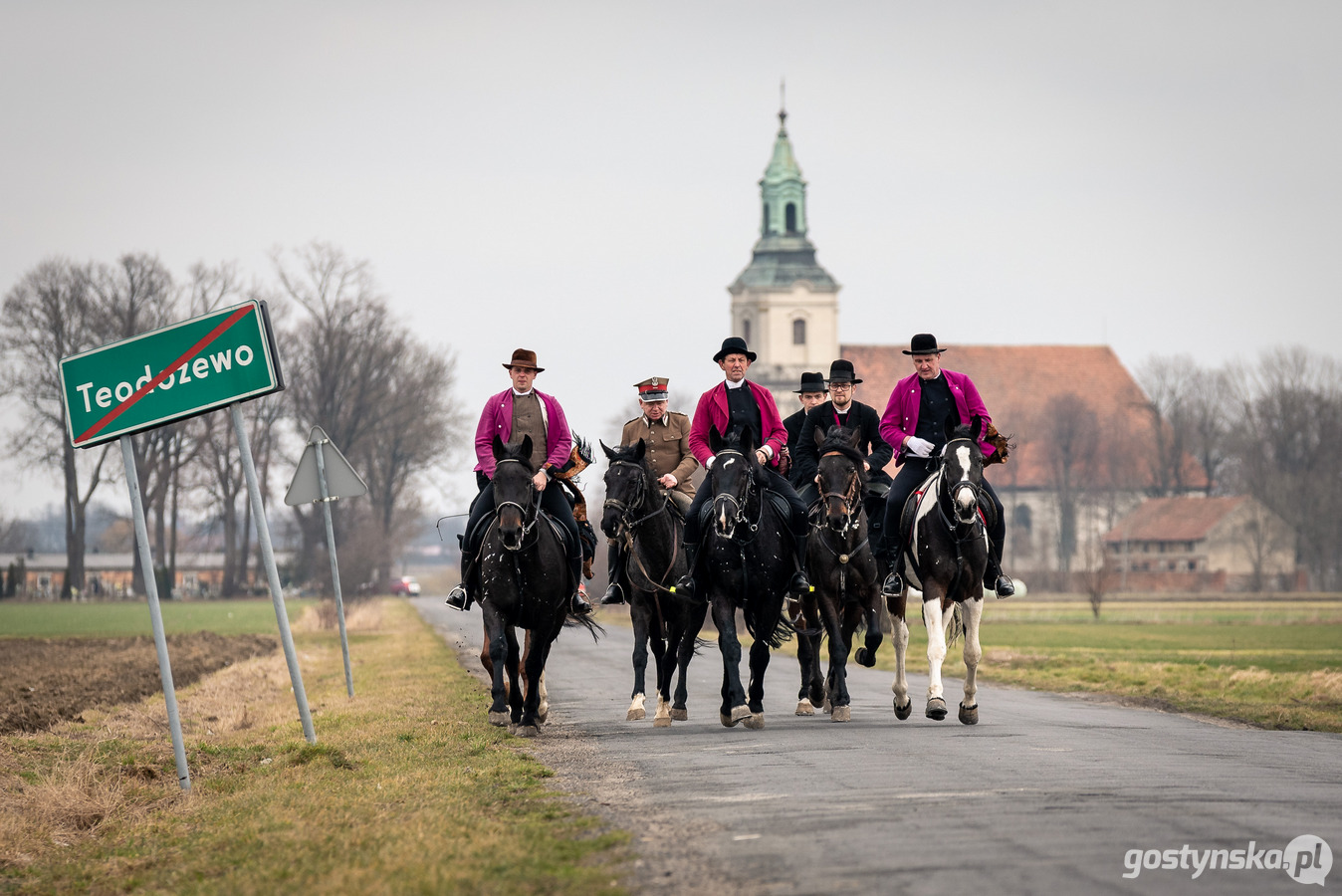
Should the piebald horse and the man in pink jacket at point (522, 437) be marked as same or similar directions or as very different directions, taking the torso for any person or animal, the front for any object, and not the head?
same or similar directions

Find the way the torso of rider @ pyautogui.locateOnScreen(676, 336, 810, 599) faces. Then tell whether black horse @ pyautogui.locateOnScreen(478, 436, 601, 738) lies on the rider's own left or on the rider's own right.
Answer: on the rider's own right

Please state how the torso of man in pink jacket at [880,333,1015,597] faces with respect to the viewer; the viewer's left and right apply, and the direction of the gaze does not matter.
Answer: facing the viewer

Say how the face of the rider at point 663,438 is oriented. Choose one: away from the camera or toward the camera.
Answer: toward the camera

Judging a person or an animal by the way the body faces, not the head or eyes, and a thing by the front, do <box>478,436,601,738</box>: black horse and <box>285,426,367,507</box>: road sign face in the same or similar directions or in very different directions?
very different directions

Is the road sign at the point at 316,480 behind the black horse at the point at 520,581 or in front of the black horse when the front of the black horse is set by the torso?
behind

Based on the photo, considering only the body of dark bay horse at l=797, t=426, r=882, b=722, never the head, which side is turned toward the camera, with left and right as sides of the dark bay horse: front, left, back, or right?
front

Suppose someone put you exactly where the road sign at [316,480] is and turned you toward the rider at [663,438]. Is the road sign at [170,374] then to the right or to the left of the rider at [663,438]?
right

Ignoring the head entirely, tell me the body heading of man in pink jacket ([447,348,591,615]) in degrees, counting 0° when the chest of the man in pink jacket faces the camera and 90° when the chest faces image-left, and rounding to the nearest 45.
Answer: approximately 0°

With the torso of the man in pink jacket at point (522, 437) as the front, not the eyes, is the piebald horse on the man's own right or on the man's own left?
on the man's own left

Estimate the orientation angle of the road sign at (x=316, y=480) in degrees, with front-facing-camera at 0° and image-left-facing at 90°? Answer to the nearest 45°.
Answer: approximately 180°

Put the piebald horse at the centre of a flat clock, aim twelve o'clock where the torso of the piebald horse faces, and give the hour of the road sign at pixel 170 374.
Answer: The road sign is roughly at 2 o'clock from the piebald horse.

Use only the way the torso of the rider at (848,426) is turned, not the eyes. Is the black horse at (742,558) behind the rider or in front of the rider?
in front

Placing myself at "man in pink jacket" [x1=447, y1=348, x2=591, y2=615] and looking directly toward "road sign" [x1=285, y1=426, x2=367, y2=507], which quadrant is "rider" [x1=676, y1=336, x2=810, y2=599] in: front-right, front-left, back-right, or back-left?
back-right

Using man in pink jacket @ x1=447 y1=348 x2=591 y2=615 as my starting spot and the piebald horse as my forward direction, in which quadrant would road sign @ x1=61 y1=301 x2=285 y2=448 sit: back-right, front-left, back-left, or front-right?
back-right
